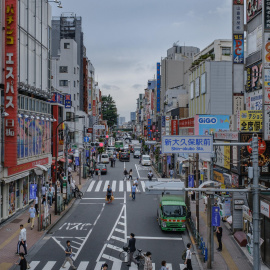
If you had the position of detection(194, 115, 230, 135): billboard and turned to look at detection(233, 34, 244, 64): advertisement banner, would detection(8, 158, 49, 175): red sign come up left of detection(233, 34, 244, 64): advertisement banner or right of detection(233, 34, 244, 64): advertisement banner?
right

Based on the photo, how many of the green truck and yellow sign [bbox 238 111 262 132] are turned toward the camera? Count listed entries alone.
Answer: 2

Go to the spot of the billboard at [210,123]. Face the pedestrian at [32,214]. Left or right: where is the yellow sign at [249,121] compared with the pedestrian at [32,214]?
left

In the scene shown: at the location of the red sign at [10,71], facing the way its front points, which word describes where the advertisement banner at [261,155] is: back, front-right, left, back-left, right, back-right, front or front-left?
front-left

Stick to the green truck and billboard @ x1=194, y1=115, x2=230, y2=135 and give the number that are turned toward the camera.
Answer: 2
